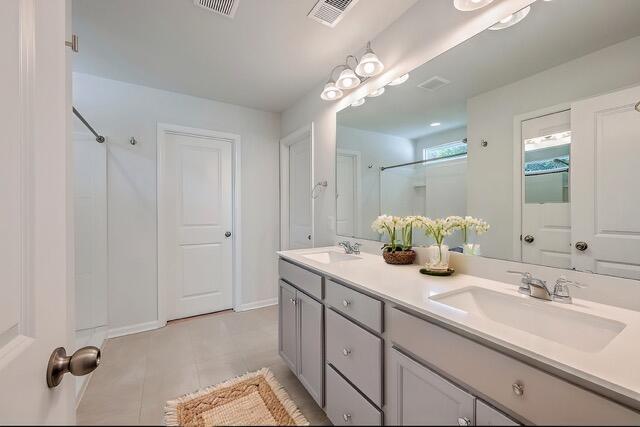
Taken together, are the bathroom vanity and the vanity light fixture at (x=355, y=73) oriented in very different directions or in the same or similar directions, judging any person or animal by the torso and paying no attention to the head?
same or similar directions

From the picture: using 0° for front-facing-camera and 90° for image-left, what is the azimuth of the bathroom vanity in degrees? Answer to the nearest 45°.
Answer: approximately 45°

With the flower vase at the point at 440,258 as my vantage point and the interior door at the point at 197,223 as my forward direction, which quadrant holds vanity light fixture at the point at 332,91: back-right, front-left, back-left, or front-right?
front-right

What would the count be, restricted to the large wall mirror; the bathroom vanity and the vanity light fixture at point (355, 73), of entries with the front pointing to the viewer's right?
0

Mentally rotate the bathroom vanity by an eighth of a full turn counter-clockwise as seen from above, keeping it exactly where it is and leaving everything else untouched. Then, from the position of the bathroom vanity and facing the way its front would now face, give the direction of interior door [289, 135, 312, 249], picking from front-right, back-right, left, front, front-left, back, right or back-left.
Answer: back-right

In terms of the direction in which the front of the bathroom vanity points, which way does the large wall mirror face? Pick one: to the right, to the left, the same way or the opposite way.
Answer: the same way

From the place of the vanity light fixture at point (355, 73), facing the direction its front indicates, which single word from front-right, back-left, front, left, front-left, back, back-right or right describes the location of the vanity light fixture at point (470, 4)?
left

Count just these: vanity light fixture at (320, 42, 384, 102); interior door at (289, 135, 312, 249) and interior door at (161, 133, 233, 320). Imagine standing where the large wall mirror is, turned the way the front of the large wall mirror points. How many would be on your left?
0

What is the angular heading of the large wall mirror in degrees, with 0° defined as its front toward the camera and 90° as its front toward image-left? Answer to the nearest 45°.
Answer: approximately 45°
